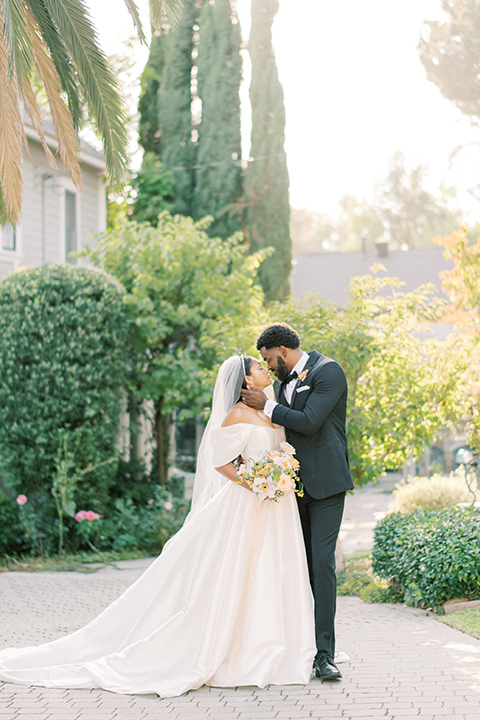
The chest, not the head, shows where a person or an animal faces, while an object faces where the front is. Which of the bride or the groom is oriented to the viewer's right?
the bride

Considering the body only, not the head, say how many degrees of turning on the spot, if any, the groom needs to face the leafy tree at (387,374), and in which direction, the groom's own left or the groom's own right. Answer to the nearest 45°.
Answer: approximately 135° to the groom's own right

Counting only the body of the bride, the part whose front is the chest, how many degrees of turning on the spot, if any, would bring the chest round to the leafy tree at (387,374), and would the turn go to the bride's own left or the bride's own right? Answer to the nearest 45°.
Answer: approximately 45° to the bride's own left

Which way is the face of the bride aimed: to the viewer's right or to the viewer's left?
to the viewer's right

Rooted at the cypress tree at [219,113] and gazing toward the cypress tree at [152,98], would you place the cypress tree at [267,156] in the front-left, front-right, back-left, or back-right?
back-right

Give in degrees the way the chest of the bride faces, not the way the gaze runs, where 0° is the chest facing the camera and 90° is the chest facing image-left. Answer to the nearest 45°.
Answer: approximately 270°

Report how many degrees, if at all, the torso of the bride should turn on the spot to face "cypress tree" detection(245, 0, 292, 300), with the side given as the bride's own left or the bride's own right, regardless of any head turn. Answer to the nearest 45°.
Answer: approximately 90° to the bride's own left

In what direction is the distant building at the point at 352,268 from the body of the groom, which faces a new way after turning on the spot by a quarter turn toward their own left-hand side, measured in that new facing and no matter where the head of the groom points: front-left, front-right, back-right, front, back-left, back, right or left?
back-left

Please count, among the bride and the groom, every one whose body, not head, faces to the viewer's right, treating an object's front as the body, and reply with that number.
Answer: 1

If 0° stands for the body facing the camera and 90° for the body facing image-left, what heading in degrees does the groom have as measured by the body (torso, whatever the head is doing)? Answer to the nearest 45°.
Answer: approximately 45°

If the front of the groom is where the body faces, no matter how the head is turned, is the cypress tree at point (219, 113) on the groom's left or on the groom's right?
on the groom's right

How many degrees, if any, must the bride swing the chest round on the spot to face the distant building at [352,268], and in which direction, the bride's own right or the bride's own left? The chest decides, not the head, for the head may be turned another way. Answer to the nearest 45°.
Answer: approximately 90° to the bride's own left

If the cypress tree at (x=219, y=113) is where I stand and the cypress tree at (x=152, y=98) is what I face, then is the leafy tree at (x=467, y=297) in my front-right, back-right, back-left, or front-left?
back-left

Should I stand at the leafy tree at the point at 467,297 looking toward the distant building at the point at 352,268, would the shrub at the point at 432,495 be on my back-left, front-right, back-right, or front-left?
back-left
